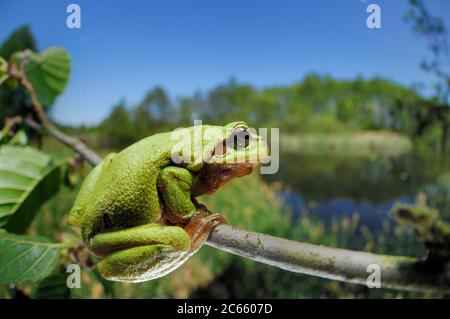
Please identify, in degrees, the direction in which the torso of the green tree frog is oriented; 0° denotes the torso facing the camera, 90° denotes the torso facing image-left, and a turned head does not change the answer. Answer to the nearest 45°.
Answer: approximately 270°
